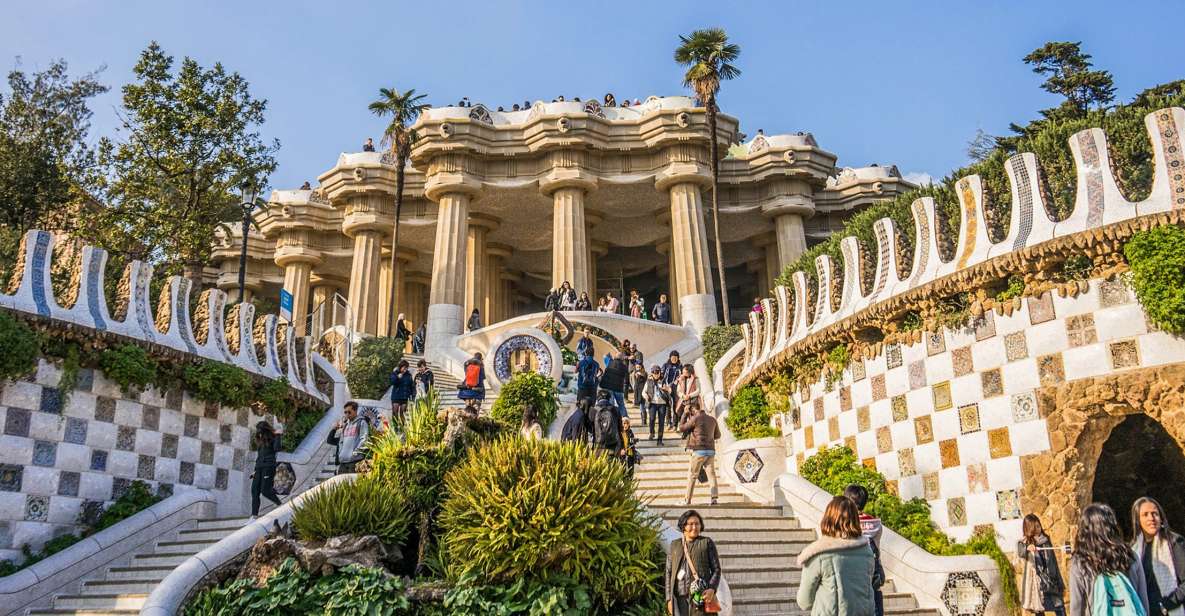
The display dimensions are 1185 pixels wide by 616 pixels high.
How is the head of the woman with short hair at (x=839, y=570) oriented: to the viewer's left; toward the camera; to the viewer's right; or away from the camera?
away from the camera

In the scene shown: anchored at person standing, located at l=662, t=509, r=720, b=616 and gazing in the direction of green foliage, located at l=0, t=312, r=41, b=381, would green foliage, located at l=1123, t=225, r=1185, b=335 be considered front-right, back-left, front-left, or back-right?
back-right

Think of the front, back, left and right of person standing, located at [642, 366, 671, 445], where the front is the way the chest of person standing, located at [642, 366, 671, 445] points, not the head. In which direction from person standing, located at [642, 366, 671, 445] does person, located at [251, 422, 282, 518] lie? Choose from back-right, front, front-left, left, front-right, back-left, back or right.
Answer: front-right

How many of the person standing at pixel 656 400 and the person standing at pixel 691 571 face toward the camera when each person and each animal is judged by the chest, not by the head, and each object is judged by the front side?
2

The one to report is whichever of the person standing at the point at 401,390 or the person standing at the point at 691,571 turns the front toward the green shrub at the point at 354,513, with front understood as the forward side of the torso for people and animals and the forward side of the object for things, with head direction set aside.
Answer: the person standing at the point at 401,390

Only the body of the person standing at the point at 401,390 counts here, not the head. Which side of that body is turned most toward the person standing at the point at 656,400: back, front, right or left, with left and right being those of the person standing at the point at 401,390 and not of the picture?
left

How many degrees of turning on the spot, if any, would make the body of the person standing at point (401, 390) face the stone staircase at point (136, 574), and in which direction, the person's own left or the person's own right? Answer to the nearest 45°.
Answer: approximately 45° to the person's own right
